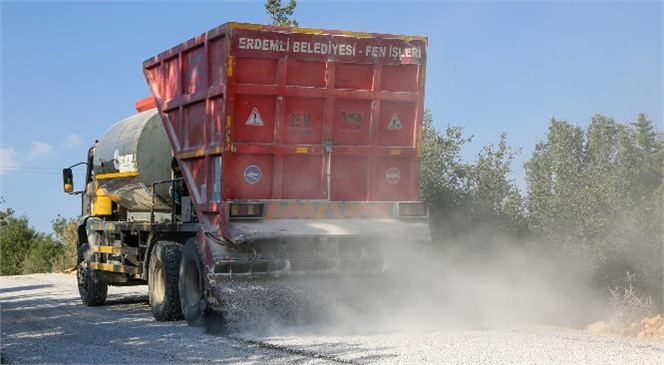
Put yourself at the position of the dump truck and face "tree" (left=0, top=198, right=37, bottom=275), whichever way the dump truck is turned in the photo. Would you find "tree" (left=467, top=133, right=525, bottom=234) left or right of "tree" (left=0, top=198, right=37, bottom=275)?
right

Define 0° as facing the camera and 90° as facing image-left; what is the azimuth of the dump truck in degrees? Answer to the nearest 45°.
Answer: approximately 135°
